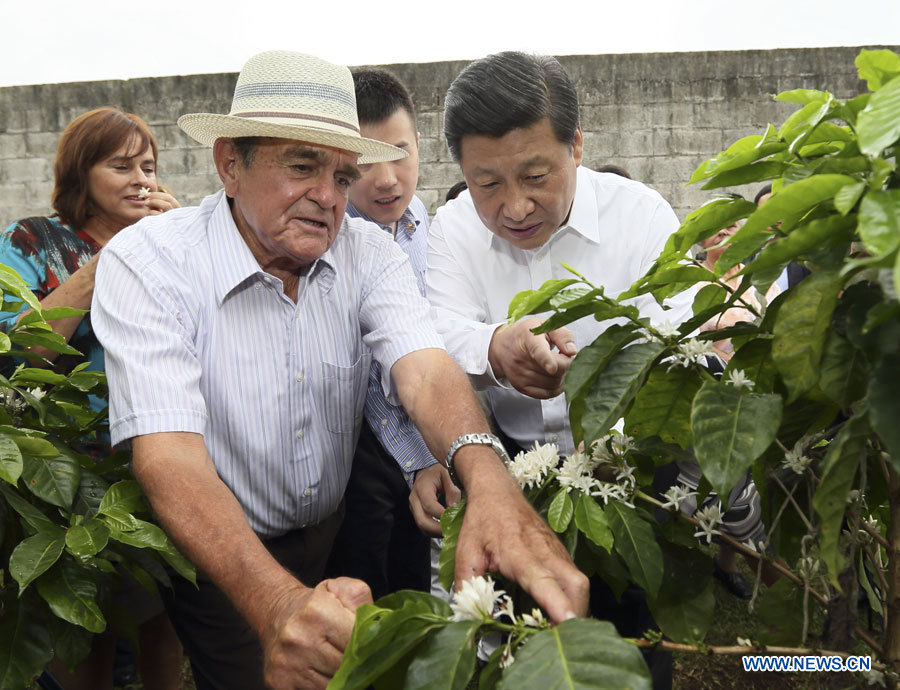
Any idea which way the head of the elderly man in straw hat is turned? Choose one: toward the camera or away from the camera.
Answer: toward the camera

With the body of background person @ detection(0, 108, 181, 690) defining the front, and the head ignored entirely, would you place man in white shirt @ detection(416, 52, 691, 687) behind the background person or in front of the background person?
in front

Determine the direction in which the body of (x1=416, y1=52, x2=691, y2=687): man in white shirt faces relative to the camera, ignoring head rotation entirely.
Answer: toward the camera

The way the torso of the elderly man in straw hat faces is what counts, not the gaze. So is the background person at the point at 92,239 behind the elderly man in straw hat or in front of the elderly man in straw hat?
behind

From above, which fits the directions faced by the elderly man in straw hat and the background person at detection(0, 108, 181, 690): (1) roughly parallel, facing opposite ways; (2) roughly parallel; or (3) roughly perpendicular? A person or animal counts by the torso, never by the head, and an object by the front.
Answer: roughly parallel

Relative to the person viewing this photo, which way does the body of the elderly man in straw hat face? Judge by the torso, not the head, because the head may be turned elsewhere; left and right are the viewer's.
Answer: facing the viewer and to the right of the viewer

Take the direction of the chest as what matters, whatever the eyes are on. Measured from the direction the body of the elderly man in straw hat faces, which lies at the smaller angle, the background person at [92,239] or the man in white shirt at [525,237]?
the man in white shirt

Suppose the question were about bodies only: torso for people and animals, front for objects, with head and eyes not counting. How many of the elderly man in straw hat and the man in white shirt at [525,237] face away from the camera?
0

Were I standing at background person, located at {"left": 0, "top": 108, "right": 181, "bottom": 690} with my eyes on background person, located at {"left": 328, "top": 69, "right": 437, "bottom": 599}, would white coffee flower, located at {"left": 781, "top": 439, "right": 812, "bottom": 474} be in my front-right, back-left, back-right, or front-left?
front-right

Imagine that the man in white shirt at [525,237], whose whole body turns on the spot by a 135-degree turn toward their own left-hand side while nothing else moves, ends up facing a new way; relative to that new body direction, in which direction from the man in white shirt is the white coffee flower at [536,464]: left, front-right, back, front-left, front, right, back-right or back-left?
back-right

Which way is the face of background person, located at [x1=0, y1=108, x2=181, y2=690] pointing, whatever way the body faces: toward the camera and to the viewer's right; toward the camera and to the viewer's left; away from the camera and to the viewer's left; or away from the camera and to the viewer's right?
toward the camera and to the viewer's right

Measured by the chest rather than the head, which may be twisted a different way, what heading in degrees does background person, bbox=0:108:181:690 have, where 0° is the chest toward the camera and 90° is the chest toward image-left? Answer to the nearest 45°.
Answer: approximately 315°

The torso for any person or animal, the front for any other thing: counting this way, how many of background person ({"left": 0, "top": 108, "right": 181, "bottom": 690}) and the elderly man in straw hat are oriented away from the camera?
0

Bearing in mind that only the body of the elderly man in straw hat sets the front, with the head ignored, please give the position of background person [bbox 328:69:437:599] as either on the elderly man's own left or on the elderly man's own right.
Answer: on the elderly man's own left
